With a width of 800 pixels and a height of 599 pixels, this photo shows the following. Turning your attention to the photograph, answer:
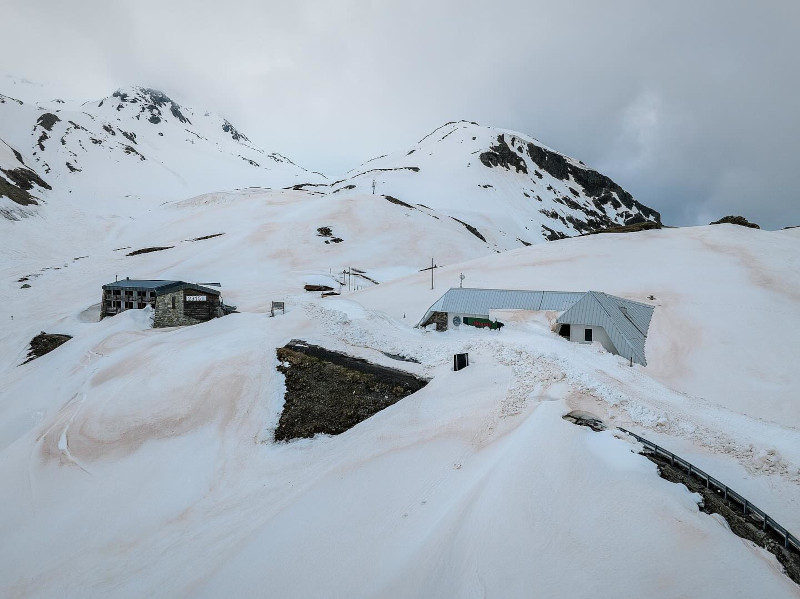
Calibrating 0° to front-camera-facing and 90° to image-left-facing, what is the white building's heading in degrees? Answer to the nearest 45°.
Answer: approximately 0°

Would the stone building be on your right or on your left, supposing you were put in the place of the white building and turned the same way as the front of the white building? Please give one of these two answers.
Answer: on your right
